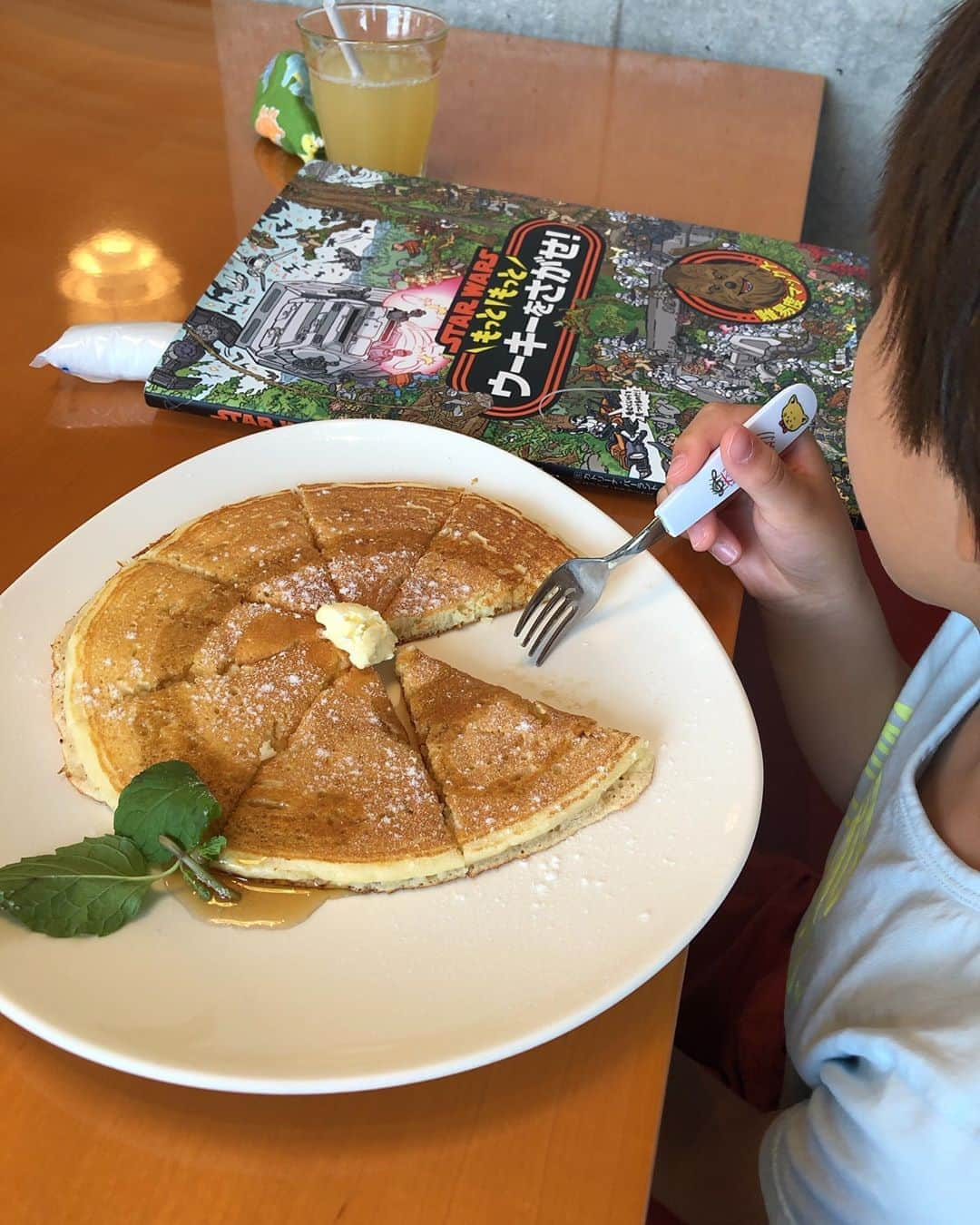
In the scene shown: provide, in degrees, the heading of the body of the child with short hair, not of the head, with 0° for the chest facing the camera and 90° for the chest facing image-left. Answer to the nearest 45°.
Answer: approximately 90°

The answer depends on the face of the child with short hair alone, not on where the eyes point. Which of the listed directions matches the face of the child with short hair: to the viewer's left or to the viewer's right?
to the viewer's left
